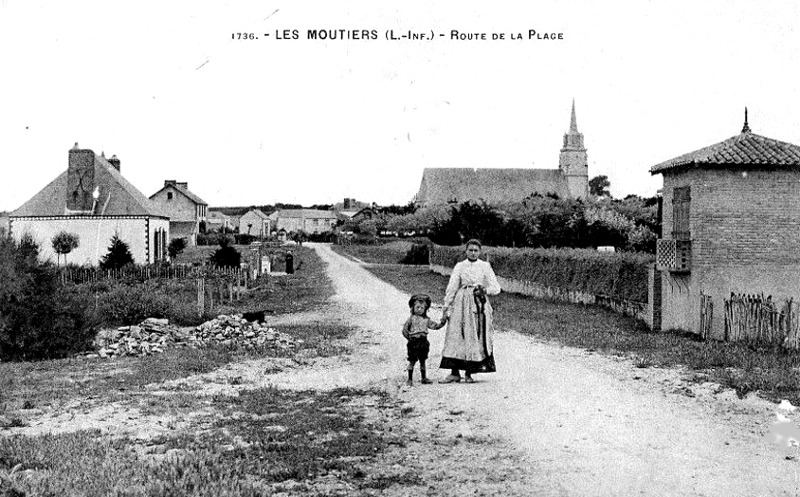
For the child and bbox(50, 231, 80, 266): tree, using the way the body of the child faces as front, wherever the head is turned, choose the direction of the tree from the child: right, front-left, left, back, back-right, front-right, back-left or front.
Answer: back-right

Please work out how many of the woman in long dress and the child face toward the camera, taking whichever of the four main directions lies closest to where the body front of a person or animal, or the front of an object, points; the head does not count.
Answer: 2

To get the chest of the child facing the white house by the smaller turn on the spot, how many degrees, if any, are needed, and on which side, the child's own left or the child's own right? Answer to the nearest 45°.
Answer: approximately 135° to the child's own right

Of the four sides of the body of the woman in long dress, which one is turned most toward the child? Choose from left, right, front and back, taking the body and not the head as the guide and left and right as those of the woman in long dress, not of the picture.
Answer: right

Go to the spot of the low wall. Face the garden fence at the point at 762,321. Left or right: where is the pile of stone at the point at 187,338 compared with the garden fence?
right

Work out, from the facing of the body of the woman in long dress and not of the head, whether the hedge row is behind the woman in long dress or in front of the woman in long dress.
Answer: behind

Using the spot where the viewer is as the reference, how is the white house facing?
facing to the right of the viewer

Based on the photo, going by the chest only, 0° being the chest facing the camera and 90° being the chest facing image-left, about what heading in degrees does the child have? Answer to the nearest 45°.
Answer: approximately 0°

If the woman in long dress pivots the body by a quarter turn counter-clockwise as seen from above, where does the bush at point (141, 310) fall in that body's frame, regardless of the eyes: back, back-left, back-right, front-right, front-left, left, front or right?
back-left

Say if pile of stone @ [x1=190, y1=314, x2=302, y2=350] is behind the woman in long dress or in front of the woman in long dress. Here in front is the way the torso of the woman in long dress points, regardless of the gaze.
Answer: behind

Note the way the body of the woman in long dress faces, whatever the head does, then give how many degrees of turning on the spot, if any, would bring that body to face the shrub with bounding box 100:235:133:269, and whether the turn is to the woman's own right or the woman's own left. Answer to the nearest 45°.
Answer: approximately 135° to the woman's own right

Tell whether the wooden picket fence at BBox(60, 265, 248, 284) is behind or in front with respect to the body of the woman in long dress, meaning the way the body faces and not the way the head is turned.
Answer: behind
